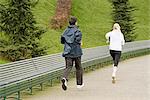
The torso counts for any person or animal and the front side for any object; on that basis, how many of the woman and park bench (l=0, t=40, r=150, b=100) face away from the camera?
1

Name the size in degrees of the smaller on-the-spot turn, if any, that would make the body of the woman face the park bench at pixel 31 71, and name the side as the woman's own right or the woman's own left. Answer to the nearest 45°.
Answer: approximately 135° to the woman's own left

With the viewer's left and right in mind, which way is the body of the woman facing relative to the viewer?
facing away from the viewer

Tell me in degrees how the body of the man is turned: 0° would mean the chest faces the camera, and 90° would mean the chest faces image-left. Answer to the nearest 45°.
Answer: approximately 225°

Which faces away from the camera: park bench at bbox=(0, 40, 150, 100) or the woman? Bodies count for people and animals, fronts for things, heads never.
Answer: the woman

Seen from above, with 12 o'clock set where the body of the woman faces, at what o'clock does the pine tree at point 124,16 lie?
The pine tree is roughly at 12 o'clock from the woman.

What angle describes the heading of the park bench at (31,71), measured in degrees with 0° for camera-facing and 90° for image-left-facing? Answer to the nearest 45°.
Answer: approximately 315°

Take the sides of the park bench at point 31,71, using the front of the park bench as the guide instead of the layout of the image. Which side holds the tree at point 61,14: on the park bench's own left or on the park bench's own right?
on the park bench's own left

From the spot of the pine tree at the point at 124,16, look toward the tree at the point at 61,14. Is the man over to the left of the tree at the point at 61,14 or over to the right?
left

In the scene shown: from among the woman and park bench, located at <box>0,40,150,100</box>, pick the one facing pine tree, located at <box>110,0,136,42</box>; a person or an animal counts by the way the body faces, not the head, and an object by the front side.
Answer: the woman

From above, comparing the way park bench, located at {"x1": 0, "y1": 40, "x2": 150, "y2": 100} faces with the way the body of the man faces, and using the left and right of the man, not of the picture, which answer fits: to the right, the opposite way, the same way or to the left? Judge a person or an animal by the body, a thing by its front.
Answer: to the right
